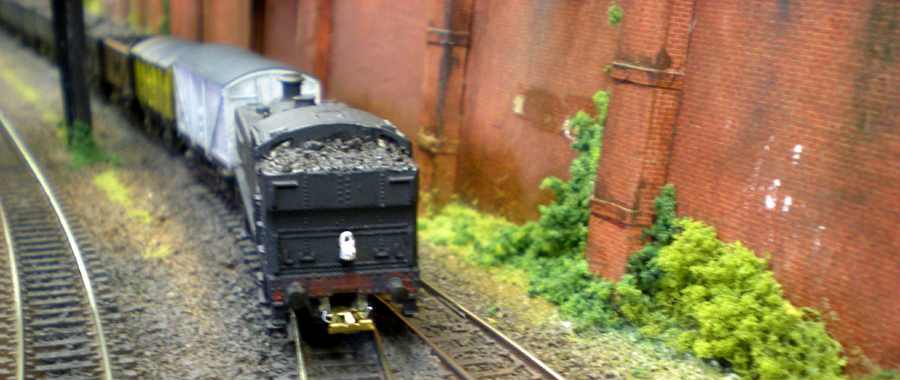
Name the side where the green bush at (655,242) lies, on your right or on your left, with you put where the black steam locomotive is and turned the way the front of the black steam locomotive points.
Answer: on your right

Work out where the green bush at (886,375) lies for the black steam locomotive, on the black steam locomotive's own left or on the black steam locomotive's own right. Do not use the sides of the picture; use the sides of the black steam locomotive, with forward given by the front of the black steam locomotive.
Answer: on the black steam locomotive's own right

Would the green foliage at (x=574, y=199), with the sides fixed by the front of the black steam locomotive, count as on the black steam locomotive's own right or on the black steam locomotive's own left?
on the black steam locomotive's own right

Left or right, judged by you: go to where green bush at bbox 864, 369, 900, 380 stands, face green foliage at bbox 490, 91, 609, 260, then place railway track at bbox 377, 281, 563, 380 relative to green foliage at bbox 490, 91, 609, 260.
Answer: left

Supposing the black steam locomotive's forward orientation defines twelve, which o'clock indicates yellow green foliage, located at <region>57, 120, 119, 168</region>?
The yellow green foliage is roughly at 11 o'clock from the black steam locomotive.

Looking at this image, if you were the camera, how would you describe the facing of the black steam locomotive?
facing away from the viewer

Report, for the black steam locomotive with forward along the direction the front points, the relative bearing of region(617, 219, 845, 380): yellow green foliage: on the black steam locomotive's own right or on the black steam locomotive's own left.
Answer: on the black steam locomotive's own right

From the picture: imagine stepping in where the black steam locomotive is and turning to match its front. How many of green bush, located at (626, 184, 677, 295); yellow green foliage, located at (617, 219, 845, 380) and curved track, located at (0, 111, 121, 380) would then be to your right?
2

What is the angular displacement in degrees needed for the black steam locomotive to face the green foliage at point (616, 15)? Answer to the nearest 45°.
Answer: approximately 45° to its right

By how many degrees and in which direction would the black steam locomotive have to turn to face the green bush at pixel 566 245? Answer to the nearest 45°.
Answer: approximately 45° to its right
